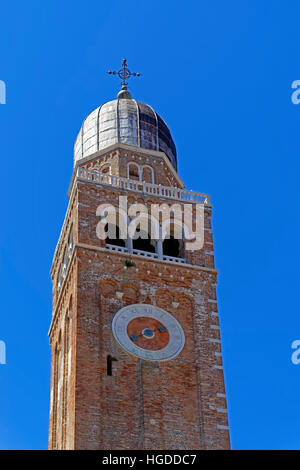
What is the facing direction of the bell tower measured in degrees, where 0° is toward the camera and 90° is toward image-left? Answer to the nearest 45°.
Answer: approximately 0°
